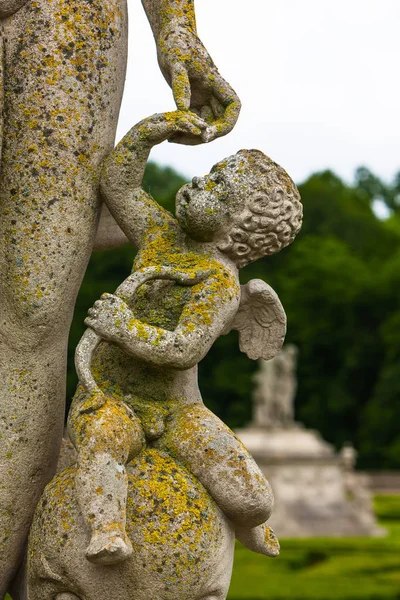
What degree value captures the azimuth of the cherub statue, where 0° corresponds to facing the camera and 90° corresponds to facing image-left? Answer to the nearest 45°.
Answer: approximately 45°

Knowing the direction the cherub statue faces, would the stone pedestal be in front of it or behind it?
behind

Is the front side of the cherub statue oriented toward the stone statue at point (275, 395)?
no
